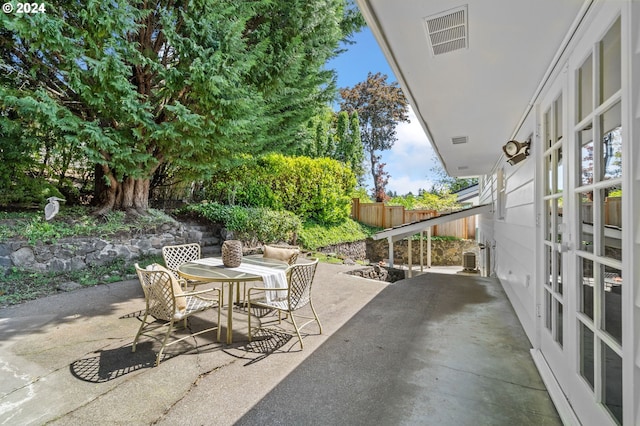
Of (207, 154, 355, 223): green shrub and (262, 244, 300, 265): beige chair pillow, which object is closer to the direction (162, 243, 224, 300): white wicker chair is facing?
the beige chair pillow

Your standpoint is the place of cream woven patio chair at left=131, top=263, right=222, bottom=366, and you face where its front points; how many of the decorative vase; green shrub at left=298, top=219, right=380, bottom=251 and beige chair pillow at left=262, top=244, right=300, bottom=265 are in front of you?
3

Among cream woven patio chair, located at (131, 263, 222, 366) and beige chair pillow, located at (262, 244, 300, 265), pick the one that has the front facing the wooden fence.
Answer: cream woven patio chair, located at (131, 263, 222, 366)

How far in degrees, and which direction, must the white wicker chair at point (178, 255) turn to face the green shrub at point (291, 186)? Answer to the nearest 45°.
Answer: approximately 90° to its left

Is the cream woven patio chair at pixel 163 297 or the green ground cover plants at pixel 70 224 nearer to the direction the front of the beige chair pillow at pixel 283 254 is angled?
the cream woven patio chair

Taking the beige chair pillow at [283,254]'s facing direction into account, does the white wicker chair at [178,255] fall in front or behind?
in front

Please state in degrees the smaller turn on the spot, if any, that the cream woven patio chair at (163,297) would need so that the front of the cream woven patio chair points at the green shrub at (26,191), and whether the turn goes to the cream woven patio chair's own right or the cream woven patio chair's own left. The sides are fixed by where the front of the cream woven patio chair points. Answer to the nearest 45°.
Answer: approximately 90° to the cream woven patio chair's own left

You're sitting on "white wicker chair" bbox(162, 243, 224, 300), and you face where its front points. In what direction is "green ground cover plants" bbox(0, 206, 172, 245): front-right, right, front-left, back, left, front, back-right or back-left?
back

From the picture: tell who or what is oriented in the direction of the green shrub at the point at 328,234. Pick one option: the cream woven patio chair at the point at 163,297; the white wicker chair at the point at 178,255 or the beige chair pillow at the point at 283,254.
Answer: the cream woven patio chair at the point at 163,297

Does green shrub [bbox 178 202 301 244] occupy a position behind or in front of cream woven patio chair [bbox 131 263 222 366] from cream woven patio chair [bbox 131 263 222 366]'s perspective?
in front

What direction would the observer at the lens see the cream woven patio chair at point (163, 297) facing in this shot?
facing away from the viewer and to the right of the viewer

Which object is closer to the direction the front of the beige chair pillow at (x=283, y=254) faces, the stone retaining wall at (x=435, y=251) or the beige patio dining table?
the beige patio dining table
